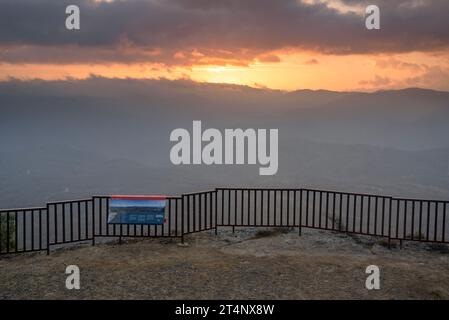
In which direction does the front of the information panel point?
toward the camera
